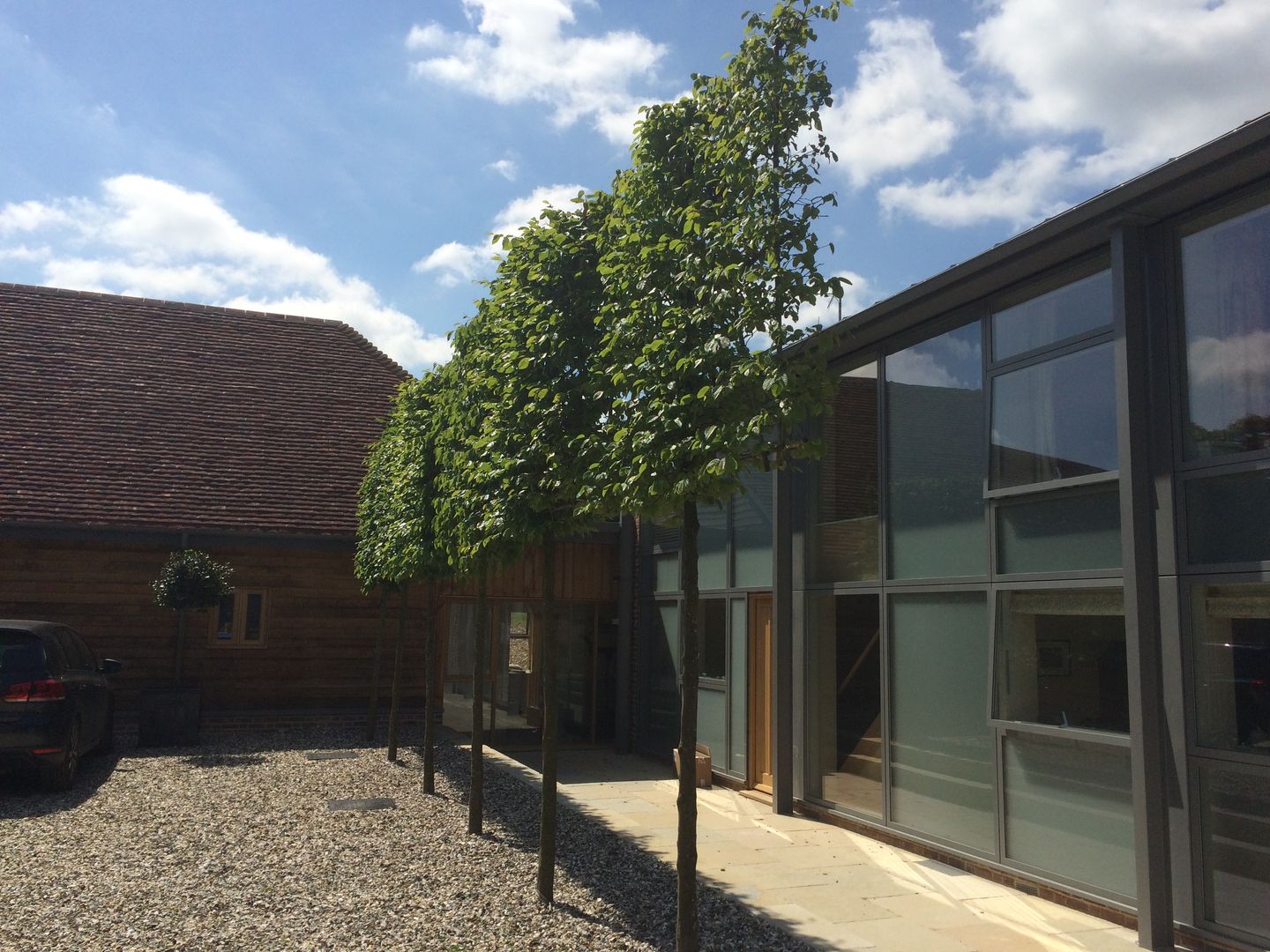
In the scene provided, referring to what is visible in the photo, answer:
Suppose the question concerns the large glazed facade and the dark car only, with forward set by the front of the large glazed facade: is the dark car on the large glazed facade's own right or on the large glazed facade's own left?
on the large glazed facade's own right

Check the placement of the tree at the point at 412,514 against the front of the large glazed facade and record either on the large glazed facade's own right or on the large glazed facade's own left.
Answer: on the large glazed facade's own right

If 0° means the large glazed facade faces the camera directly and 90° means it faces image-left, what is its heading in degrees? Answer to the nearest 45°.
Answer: approximately 45°

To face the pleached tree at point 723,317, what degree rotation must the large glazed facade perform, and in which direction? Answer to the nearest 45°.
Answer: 0° — it already faces it

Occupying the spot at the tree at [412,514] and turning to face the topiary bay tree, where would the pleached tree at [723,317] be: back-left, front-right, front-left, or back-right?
back-left

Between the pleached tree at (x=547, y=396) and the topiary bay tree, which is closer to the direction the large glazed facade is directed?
the pleached tree

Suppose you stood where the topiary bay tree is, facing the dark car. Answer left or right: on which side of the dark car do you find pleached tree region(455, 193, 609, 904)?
left
